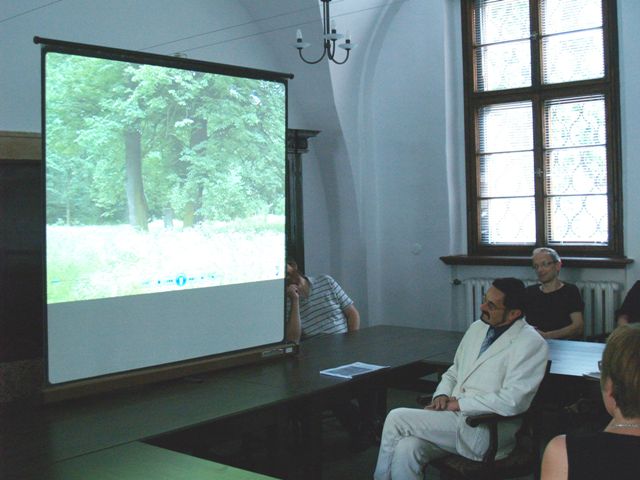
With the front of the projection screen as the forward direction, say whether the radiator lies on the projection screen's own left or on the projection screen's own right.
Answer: on the projection screen's own left

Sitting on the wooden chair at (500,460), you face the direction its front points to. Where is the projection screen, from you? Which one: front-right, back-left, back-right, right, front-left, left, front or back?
front-right

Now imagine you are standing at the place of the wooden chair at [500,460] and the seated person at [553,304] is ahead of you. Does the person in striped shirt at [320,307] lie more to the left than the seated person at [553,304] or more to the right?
left

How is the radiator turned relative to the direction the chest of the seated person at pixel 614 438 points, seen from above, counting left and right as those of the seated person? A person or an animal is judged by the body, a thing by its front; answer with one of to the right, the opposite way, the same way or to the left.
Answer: the opposite way

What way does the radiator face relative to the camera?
toward the camera

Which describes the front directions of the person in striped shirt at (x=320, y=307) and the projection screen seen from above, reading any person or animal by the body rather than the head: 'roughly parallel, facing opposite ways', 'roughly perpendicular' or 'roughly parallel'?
roughly perpendicular

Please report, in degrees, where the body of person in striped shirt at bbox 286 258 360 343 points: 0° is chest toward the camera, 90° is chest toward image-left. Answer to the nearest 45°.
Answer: approximately 45°

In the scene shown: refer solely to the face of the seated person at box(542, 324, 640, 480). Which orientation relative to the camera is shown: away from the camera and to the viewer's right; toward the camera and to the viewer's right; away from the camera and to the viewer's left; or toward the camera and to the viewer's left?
away from the camera and to the viewer's left

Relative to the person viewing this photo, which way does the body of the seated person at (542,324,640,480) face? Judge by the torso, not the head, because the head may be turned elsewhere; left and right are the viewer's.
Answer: facing away from the viewer

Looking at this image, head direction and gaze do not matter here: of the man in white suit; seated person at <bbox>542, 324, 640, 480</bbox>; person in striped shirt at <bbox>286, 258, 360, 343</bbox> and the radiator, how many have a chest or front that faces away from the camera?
1

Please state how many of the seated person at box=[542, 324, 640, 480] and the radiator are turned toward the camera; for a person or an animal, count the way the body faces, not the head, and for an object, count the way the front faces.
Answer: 1

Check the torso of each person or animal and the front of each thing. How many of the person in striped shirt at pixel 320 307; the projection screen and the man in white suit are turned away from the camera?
0

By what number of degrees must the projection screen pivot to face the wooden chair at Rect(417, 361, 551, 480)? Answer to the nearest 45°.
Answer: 0° — it already faces it

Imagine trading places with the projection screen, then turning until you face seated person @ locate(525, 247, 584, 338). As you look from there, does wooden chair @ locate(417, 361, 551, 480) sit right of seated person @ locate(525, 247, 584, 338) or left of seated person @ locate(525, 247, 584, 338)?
right

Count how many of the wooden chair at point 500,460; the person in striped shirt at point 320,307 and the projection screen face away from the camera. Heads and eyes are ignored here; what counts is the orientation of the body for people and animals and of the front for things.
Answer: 0

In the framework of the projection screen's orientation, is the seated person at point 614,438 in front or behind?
in front

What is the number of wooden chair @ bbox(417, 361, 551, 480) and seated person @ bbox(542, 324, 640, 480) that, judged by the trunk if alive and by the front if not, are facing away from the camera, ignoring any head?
1
